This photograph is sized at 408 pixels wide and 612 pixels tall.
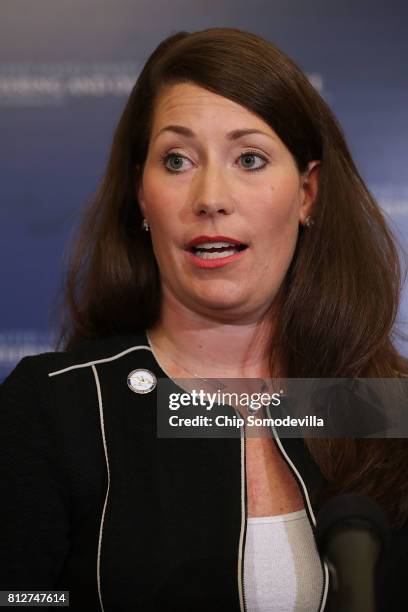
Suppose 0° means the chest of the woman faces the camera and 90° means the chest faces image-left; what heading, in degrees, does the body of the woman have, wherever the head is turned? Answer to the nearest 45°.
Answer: approximately 315°
